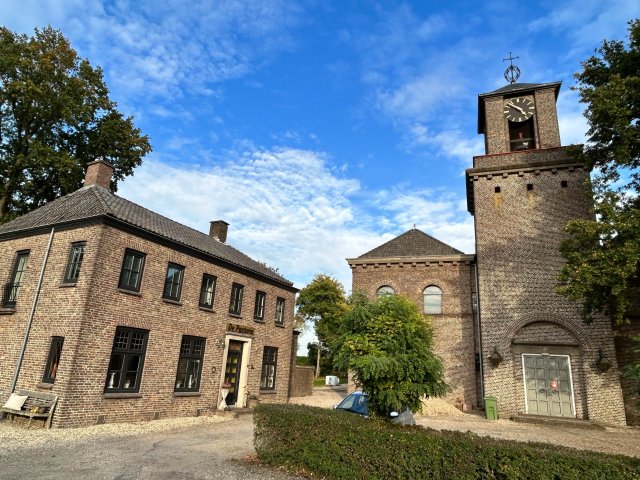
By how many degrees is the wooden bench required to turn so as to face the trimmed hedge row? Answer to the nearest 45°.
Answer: approximately 90° to its left

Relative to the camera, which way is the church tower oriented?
toward the camera

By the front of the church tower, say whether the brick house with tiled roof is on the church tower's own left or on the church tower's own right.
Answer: on the church tower's own right

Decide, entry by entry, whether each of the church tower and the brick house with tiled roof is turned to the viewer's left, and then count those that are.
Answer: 0

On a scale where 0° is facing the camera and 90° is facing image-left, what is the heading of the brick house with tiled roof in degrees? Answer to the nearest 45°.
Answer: approximately 315°

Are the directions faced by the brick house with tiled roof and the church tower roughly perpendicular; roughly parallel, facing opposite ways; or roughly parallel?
roughly perpendicular

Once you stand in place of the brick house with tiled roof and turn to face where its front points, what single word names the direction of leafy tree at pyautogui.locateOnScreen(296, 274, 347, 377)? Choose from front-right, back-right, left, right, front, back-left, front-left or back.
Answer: left

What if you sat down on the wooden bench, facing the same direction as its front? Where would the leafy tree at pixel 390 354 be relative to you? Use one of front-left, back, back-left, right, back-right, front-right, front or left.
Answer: left
